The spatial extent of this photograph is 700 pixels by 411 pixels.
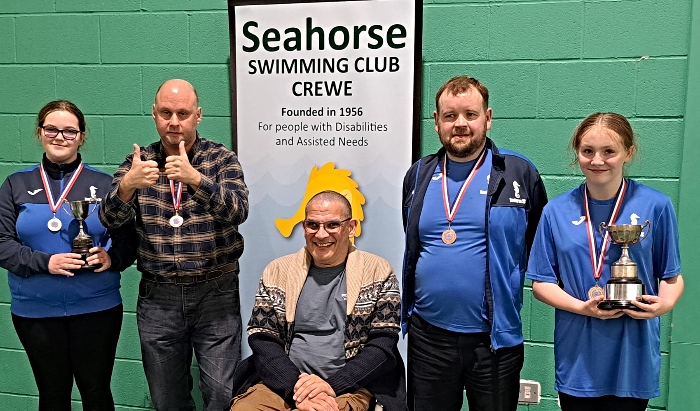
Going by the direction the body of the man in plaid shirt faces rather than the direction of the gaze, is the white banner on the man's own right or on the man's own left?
on the man's own left

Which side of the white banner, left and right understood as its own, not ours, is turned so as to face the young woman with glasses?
right

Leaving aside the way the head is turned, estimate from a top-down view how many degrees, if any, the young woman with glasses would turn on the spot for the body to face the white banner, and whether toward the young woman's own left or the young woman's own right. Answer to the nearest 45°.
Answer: approximately 90° to the young woman's own left
